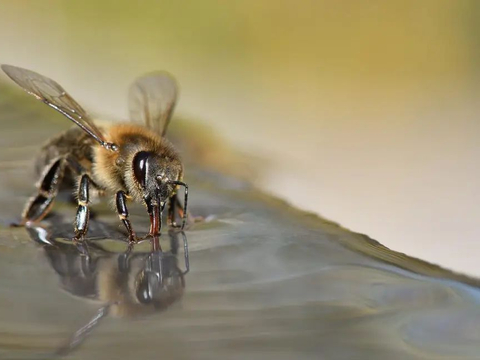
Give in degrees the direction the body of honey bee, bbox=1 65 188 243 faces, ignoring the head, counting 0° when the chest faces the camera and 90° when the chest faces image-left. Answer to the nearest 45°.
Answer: approximately 315°
